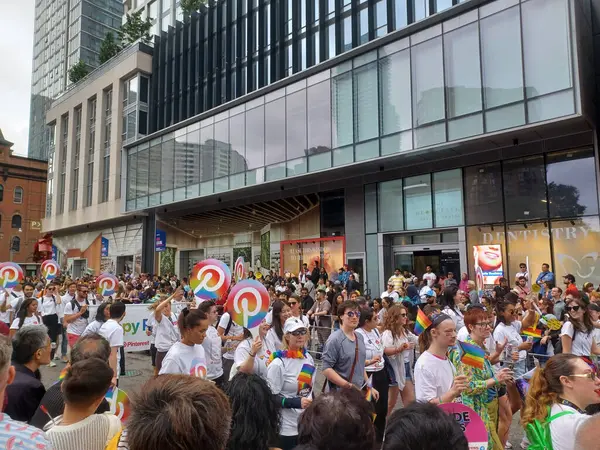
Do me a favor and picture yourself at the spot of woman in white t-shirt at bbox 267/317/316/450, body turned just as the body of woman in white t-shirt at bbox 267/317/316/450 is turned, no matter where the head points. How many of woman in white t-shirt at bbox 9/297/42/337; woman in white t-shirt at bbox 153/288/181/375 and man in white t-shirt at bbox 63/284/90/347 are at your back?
3

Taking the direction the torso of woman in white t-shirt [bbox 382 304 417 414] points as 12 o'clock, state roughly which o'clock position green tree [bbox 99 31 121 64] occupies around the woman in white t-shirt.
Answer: The green tree is roughly at 6 o'clock from the woman in white t-shirt.

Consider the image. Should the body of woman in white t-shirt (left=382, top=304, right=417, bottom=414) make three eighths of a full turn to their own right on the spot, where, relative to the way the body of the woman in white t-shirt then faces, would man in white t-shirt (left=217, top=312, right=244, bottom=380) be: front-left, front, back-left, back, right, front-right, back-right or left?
front

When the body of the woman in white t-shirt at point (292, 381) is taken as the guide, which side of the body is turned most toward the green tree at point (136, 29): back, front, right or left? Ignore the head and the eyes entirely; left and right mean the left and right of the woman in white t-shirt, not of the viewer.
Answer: back

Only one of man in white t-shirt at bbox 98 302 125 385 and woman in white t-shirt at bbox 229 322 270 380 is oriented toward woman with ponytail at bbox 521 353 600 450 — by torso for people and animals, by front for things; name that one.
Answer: the woman in white t-shirt

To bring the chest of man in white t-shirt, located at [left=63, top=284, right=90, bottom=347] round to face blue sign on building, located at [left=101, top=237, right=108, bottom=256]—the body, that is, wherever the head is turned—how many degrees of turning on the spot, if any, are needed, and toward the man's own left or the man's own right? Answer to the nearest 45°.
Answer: approximately 135° to the man's own left

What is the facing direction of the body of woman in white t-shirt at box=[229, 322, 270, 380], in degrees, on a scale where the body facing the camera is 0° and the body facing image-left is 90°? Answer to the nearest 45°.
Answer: approximately 315°

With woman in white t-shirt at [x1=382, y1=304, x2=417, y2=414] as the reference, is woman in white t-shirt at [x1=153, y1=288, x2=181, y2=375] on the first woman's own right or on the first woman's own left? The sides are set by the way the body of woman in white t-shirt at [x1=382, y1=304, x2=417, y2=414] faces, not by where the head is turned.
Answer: on the first woman's own right

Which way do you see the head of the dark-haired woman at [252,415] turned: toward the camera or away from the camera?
away from the camera

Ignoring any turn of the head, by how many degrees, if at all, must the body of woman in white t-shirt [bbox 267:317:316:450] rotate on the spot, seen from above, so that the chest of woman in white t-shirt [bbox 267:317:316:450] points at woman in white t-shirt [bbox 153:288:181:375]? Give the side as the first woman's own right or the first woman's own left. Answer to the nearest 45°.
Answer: approximately 180°
